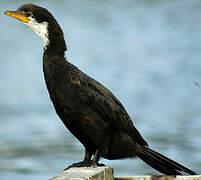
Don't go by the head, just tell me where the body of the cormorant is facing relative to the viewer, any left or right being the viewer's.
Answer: facing to the left of the viewer
